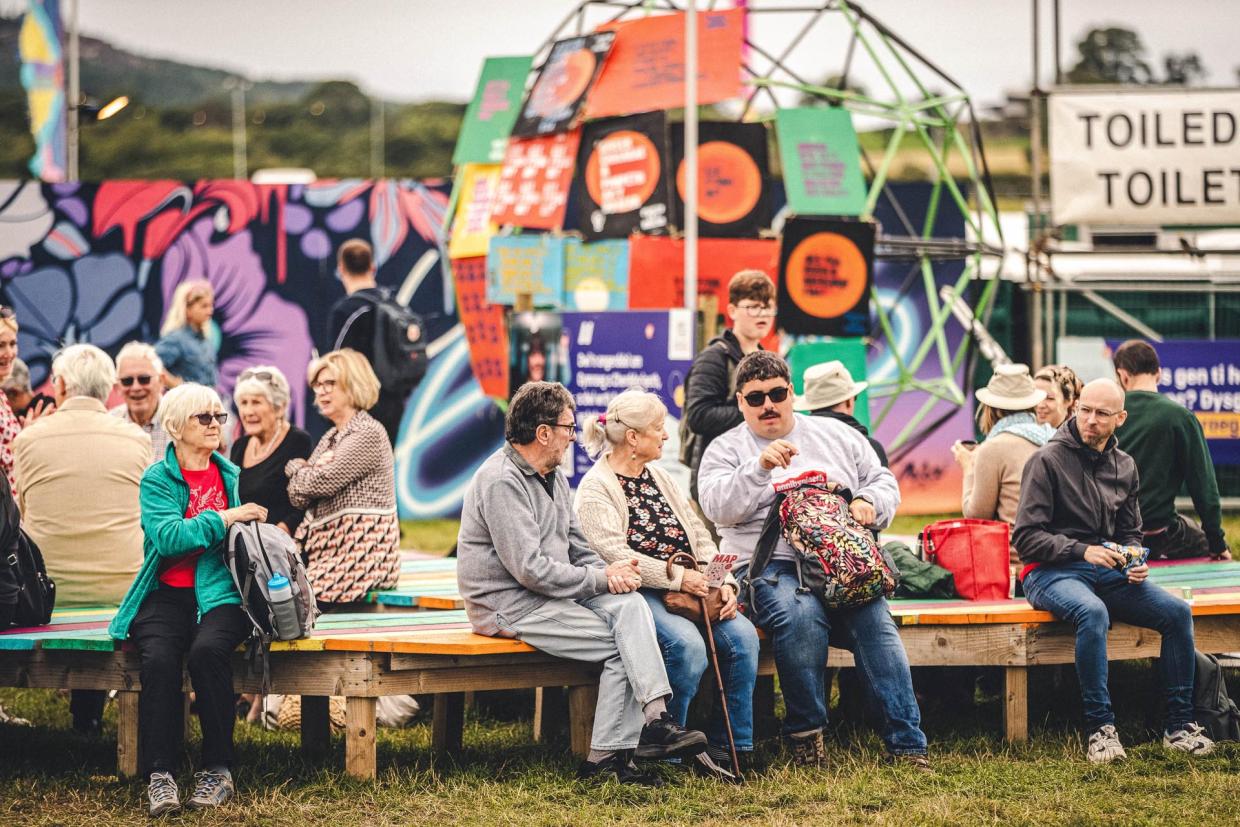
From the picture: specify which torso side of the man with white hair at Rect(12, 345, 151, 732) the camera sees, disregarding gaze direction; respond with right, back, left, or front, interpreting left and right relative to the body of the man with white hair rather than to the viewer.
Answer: back

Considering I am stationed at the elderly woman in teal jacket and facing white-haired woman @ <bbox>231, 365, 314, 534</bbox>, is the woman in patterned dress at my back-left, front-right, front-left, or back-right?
front-right

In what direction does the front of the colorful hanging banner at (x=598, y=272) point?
toward the camera

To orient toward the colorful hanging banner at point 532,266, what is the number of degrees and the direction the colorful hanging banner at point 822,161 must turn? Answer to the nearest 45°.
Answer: approximately 90° to its right

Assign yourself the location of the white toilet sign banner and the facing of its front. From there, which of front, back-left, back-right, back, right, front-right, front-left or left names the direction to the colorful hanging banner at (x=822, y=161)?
front-right

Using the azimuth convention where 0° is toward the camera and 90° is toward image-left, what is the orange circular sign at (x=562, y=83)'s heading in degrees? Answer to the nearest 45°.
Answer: approximately 45°

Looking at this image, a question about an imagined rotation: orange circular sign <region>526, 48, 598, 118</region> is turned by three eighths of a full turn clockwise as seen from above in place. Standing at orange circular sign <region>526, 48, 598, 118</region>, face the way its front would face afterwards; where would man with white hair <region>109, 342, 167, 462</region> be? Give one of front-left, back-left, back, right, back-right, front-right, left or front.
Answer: back-left

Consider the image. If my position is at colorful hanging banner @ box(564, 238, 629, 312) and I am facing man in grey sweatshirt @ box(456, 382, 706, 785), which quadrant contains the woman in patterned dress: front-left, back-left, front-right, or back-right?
front-right

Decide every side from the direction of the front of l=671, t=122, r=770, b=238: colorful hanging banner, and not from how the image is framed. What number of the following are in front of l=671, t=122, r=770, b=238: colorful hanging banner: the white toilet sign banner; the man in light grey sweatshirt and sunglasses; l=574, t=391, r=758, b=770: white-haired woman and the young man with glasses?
3

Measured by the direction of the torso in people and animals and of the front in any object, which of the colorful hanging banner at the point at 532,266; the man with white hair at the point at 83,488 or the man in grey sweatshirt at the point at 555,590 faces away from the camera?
the man with white hair

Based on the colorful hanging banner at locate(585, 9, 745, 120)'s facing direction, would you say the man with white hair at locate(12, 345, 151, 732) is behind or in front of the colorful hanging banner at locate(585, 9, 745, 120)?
in front

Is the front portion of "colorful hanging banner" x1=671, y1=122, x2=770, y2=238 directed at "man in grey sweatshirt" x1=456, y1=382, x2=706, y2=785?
yes

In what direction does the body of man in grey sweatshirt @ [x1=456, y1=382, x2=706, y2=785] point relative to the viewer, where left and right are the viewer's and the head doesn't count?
facing to the right of the viewer

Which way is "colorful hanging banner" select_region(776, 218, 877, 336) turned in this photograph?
toward the camera

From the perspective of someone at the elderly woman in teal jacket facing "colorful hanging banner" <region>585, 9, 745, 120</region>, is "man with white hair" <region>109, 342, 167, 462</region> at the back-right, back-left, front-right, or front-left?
front-left

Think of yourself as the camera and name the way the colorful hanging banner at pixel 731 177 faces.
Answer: facing the viewer

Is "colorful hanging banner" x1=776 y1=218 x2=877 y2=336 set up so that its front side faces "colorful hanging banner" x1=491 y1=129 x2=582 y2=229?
no

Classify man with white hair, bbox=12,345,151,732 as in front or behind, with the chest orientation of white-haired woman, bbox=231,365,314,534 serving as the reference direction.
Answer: in front
